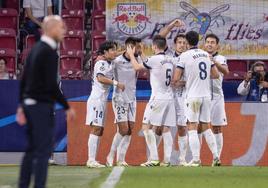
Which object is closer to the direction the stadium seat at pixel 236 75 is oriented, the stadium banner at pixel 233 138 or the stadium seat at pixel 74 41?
the stadium banner

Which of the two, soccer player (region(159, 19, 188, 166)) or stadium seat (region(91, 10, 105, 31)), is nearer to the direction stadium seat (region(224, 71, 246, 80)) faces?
the soccer player

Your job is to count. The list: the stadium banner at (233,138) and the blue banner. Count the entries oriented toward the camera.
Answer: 2

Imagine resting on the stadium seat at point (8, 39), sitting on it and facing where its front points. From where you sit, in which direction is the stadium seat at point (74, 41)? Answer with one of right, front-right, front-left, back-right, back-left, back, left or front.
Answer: left

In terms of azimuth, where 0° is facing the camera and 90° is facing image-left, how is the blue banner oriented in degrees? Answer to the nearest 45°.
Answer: approximately 0°

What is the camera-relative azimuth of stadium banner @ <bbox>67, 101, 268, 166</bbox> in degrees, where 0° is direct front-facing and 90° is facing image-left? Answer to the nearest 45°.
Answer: approximately 0°

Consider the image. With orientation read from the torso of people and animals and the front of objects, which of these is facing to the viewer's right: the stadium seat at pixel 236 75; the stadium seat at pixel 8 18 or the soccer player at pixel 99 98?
the soccer player

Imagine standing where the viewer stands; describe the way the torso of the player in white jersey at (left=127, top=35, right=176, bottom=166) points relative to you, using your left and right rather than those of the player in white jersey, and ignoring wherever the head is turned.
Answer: facing away from the viewer and to the left of the viewer
